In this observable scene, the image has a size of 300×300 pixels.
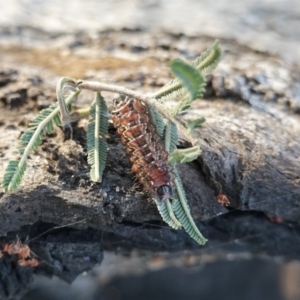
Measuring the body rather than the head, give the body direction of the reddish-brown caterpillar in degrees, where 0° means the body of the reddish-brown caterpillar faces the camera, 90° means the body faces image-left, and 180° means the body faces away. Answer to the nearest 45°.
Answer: approximately 315°
